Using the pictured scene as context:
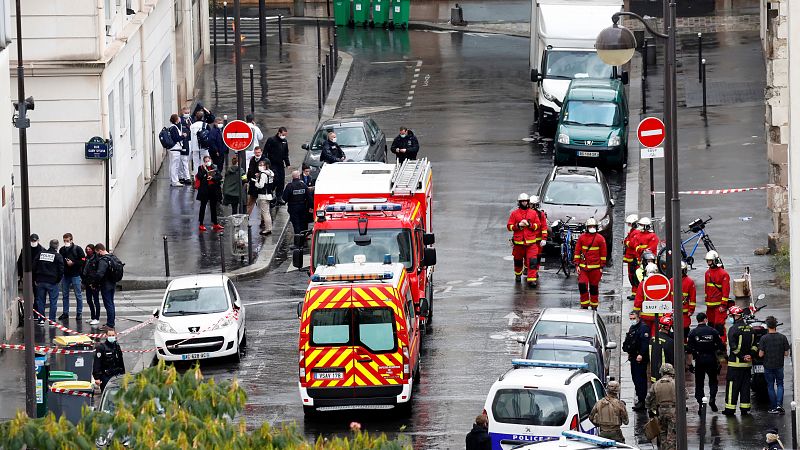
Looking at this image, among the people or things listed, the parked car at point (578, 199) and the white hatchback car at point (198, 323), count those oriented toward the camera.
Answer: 2

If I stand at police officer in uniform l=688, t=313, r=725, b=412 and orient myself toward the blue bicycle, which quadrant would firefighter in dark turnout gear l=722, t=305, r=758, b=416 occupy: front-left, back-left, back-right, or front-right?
back-right

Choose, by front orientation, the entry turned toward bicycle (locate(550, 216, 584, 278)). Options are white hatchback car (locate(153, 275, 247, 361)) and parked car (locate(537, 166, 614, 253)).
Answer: the parked car

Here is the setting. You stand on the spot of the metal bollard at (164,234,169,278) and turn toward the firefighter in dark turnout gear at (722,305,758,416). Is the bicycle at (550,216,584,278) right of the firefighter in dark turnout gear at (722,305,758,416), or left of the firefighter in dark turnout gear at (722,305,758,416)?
left

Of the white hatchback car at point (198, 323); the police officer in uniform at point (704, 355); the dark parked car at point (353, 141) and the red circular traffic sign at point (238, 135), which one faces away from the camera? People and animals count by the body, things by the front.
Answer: the police officer in uniform

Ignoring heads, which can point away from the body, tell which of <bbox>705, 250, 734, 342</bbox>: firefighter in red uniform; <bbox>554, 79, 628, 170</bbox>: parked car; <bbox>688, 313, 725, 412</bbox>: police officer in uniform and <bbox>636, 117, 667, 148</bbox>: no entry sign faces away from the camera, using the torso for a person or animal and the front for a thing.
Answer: the police officer in uniform

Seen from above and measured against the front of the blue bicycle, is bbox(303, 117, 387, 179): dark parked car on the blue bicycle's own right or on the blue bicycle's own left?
on the blue bicycle's own left
